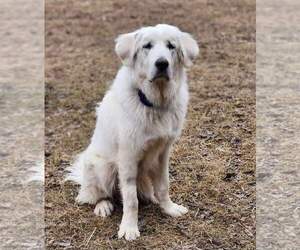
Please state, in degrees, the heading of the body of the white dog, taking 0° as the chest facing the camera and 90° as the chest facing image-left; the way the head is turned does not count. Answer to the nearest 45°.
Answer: approximately 315°
